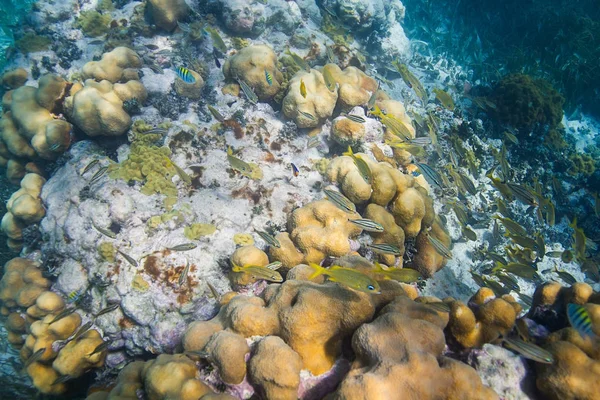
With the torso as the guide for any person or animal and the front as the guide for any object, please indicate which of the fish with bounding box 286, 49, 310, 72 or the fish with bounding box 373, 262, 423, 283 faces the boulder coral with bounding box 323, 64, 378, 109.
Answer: the fish with bounding box 286, 49, 310, 72

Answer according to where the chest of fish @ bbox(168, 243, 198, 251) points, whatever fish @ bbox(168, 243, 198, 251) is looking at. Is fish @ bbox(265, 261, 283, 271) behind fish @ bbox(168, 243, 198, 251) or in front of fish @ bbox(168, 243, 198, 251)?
in front

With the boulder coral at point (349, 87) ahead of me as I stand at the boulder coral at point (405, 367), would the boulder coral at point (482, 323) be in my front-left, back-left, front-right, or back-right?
front-right

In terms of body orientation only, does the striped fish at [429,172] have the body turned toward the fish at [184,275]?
no

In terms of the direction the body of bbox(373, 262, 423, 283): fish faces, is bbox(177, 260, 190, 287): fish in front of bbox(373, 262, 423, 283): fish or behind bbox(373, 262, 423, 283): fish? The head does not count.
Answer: behind

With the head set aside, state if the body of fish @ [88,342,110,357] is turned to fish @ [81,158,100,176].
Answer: no

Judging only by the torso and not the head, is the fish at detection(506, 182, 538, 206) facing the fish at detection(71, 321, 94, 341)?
no

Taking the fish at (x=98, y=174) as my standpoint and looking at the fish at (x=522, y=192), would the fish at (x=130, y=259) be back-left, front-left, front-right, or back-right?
front-right

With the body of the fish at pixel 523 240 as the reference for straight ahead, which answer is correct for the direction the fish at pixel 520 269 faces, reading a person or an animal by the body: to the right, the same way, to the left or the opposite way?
the same way

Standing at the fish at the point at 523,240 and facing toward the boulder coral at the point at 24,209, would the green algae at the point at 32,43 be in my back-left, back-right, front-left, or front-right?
front-right
